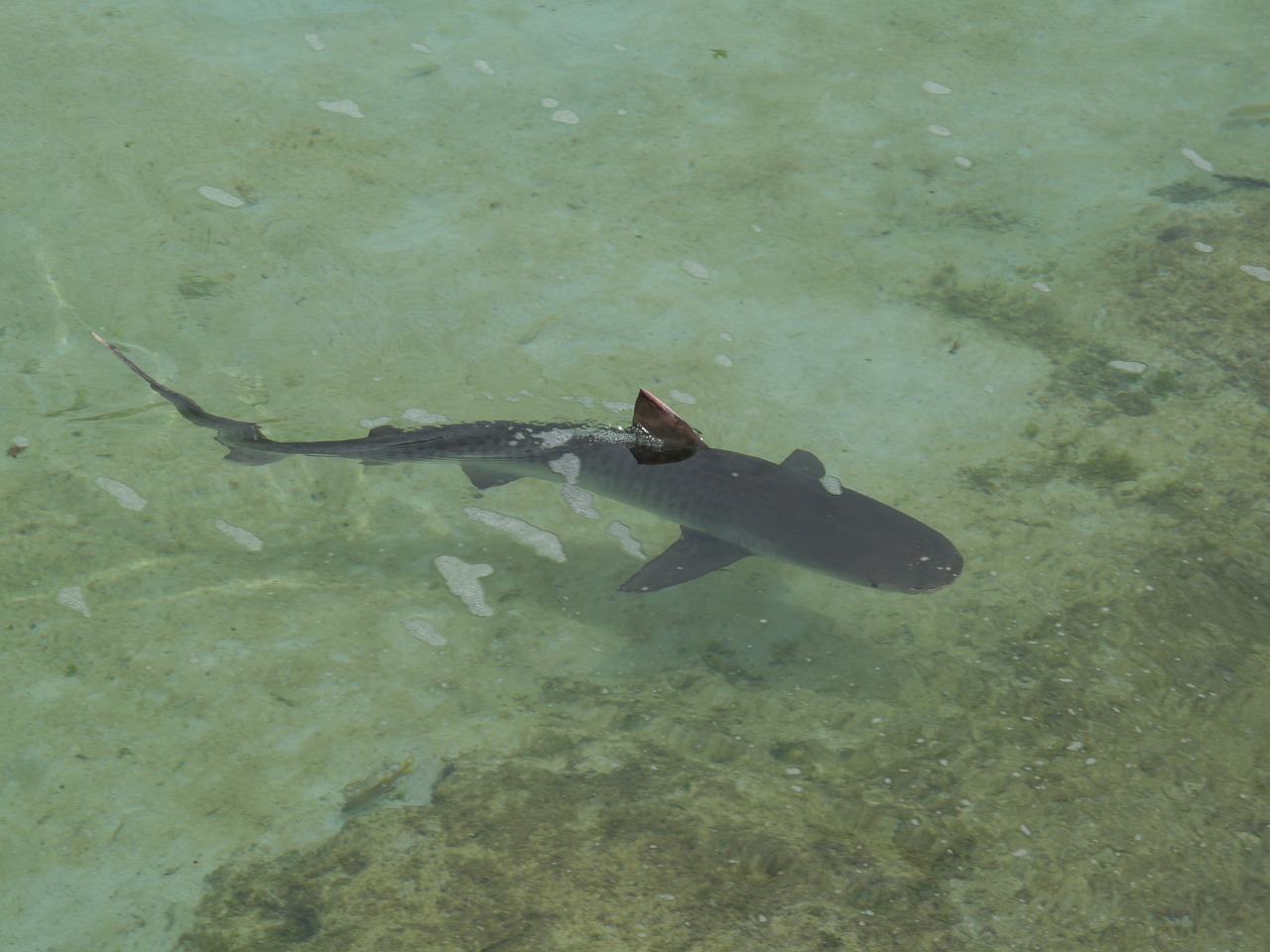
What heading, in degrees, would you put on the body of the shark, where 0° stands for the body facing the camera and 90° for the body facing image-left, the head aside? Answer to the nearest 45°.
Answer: approximately 315°
